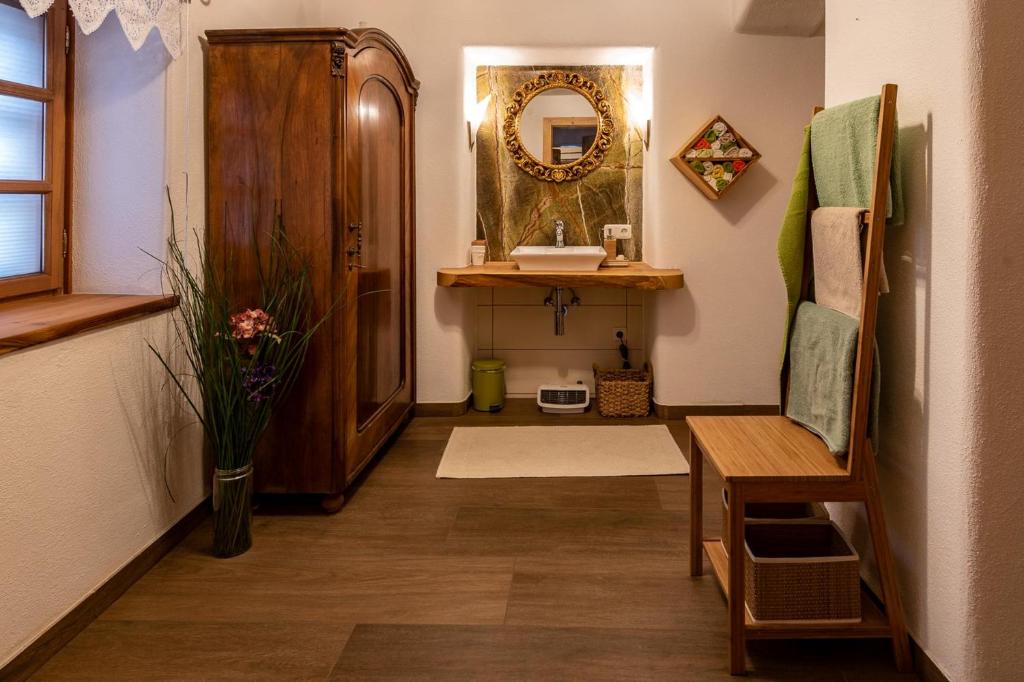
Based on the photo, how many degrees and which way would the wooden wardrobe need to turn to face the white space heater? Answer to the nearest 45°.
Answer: approximately 45° to its left

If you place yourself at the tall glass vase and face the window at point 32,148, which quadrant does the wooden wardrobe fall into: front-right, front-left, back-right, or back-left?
back-right

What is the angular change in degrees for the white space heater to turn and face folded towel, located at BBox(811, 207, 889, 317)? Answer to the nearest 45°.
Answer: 0° — it already faces it

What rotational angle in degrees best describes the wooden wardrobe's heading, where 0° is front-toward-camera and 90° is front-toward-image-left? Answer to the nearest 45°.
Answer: approximately 270°

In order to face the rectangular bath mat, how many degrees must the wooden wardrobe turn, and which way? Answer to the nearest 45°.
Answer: approximately 45° to its left
